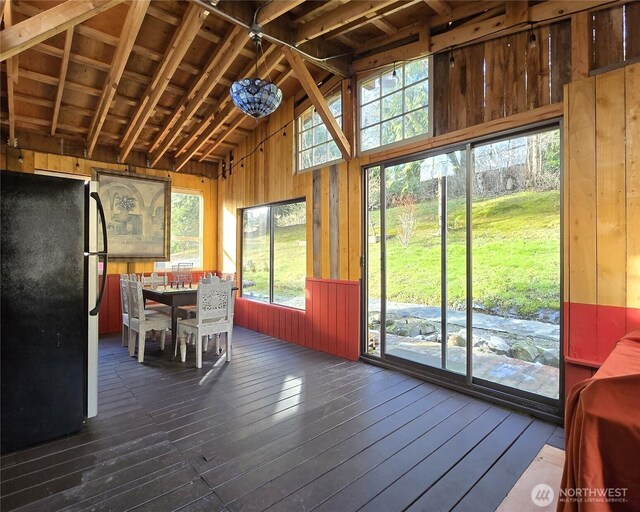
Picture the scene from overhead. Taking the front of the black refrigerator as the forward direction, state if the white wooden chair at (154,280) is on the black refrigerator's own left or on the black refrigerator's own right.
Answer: on the black refrigerator's own left

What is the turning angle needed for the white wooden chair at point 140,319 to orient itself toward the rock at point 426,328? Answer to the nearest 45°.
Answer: approximately 90° to its right

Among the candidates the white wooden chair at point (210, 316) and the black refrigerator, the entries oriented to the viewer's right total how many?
1

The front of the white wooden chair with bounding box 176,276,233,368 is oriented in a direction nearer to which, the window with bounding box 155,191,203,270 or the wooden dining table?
the wooden dining table

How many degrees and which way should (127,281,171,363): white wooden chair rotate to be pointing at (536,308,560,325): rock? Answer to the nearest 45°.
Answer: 0° — it already faces it

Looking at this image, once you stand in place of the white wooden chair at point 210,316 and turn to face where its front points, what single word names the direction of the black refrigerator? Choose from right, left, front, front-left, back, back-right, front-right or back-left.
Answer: left

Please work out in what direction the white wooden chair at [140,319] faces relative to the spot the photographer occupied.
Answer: facing away from the viewer and to the right of the viewer

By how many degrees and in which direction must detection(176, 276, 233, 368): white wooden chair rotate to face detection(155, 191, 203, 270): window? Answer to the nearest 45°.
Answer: approximately 45° to its right

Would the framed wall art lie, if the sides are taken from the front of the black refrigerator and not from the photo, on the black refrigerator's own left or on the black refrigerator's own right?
on the black refrigerator's own left

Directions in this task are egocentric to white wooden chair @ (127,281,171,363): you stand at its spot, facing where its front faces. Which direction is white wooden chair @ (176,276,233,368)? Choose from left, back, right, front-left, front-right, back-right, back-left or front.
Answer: right

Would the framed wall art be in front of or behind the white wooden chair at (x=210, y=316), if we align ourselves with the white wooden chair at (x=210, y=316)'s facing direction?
in front

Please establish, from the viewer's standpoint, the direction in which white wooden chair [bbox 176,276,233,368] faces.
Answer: facing away from the viewer and to the left of the viewer

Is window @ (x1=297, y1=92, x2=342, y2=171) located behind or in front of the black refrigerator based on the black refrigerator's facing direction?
in front

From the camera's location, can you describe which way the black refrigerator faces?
facing to the right of the viewer

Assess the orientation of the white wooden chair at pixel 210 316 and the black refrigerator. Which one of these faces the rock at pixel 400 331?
the black refrigerator

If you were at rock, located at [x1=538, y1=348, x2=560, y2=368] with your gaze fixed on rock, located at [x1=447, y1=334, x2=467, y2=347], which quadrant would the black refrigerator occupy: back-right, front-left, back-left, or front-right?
front-left

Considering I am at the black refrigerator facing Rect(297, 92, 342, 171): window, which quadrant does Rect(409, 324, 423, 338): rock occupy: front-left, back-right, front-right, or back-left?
front-right
